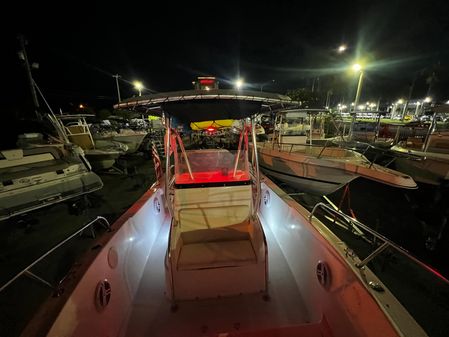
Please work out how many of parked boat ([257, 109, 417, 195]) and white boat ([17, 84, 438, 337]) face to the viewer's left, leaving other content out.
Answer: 0

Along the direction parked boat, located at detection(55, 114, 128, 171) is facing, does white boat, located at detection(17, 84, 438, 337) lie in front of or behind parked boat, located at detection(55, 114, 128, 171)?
in front

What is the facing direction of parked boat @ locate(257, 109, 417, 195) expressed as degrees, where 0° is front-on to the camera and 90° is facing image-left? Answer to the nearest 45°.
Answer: approximately 315°

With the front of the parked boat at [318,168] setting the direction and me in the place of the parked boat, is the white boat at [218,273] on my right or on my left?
on my right

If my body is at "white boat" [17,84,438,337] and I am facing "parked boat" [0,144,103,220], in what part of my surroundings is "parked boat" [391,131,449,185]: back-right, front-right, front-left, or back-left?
back-right

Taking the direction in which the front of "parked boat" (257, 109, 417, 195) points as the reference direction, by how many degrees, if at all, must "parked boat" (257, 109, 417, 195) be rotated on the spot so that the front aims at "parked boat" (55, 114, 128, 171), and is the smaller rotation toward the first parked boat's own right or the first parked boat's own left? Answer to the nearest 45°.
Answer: approximately 135° to the first parked boat's own right
